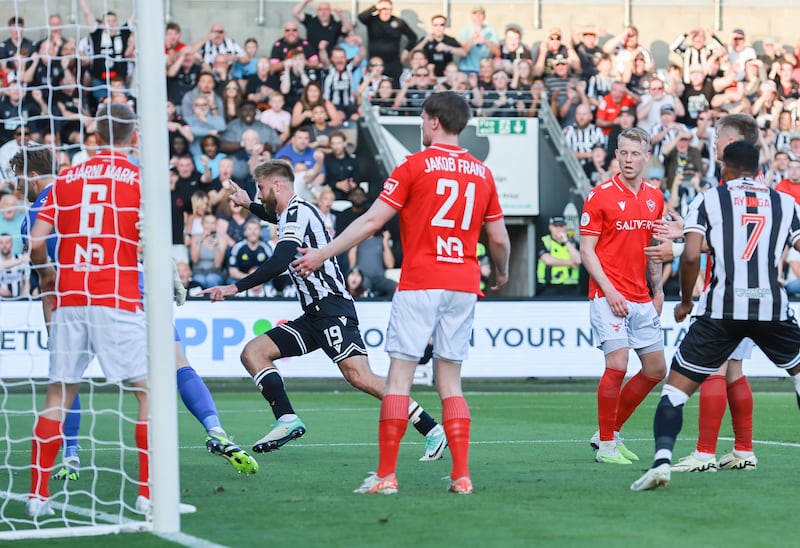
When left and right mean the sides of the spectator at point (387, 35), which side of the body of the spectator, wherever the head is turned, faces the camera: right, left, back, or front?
front

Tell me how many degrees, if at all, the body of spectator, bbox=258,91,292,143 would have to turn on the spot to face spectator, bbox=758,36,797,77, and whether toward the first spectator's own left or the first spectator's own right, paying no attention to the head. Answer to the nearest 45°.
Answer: approximately 90° to the first spectator's own left

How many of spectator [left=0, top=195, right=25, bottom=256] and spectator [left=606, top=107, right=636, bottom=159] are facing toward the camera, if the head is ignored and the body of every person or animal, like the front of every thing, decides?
2

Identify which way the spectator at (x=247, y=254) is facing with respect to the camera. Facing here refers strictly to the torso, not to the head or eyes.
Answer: toward the camera

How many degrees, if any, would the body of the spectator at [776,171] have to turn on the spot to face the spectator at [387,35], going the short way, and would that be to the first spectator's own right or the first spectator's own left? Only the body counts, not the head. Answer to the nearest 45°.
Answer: approximately 90° to the first spectator's own right

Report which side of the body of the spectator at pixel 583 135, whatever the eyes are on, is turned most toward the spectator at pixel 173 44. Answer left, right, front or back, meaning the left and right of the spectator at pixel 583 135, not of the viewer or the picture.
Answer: right

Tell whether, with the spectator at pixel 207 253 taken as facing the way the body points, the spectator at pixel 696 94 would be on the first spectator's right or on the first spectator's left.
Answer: on the first spectator's left

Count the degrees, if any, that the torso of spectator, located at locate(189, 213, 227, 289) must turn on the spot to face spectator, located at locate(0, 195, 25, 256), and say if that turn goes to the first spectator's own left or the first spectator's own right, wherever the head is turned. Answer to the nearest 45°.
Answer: approximately 90° to the first spectator's own right

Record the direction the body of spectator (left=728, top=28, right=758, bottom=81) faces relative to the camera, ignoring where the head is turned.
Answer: toward the camera

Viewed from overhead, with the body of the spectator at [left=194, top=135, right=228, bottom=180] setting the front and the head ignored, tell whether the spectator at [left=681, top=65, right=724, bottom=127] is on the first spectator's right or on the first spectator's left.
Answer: on the first spectator's left

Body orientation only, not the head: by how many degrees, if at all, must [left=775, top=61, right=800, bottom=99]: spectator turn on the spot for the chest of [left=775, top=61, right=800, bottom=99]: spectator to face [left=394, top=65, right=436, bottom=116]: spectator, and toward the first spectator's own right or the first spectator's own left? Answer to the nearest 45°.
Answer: approximately 45° to the first spectator's own right
